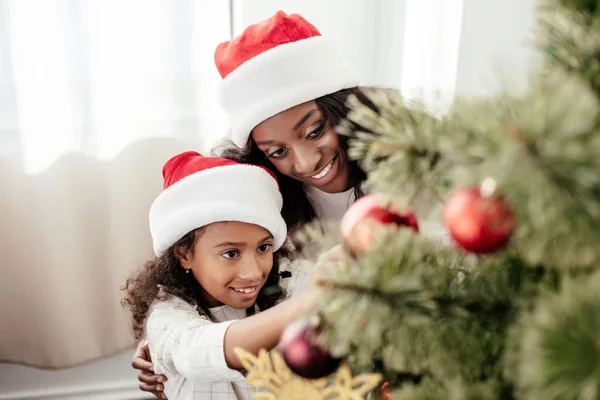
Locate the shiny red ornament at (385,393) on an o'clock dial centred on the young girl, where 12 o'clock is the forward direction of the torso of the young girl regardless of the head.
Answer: The shiny red ornament is roughly at 1 o'clock from the young girl.

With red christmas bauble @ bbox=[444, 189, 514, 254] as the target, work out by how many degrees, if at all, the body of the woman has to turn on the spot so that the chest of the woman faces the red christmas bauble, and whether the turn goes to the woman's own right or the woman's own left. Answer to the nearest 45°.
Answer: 0° — they already face it

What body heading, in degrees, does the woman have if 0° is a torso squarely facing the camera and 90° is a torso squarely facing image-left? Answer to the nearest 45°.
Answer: approximately 0°

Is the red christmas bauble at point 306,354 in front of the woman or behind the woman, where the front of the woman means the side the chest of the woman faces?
in front

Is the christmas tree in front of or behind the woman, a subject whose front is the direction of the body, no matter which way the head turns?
in front

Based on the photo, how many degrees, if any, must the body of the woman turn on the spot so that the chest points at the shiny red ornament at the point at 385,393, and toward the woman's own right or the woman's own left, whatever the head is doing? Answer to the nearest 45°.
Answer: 0° — they already face it

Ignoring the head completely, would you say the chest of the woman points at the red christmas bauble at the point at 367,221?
yes

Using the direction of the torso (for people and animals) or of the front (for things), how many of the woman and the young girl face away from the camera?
0

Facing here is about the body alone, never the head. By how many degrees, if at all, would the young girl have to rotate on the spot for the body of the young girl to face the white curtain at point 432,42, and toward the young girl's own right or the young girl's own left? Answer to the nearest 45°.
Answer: approximately 90° to the young girl's own left

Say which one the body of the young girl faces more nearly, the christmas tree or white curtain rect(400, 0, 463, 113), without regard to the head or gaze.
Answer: the christmas tree

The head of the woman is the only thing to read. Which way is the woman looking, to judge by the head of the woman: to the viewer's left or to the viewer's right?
to the viewer's right

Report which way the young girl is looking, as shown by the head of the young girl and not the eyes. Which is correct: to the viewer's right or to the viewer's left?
to the viewer's right

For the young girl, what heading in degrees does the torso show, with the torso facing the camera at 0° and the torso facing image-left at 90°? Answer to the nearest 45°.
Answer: approximately 315°

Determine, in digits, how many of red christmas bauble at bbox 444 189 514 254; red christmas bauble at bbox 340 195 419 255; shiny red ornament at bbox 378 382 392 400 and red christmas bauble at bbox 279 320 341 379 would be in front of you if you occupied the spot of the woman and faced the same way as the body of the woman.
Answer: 4

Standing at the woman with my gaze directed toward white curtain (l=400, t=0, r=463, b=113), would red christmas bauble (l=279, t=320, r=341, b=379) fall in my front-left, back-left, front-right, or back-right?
back-right
